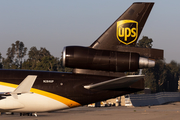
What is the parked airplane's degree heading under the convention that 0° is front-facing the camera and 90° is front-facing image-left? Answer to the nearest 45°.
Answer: approximately 90°
